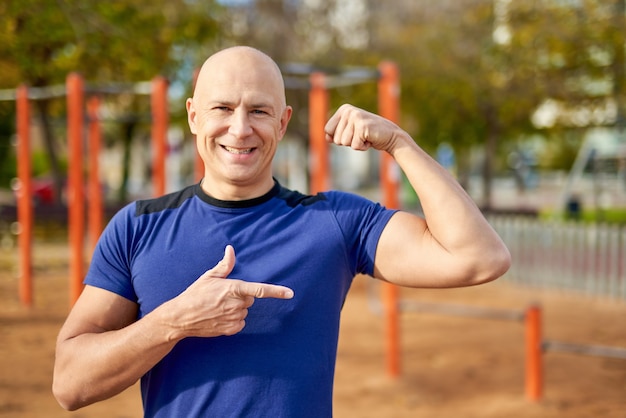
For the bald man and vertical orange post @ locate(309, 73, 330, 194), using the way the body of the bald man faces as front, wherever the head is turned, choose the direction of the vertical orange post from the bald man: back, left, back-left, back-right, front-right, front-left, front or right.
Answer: back

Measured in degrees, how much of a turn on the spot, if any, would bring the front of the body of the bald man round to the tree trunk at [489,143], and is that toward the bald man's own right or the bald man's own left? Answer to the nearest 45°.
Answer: approximately 180°

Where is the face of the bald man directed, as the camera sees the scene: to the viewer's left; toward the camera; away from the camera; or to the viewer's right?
toward the camera

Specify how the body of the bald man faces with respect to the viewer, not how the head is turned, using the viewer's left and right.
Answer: facing the viewer

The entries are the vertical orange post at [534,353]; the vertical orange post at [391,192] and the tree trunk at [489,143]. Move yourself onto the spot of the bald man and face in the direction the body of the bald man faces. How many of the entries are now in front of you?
0

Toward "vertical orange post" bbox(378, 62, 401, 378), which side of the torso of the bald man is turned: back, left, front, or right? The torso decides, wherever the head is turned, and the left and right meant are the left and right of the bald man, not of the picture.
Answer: back

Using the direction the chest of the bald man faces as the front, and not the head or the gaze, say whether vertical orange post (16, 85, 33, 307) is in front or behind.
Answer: behind

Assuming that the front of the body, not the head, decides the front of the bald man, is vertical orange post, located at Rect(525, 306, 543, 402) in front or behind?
behind

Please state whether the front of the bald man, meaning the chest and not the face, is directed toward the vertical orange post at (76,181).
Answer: no

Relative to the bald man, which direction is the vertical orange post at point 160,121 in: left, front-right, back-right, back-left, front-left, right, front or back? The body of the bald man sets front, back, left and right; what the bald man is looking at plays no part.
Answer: back

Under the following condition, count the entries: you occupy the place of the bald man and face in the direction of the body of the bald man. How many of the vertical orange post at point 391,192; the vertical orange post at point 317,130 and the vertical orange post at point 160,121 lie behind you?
3
